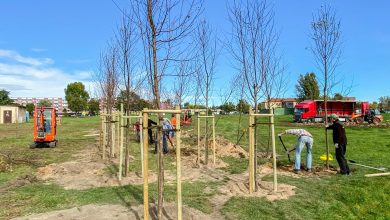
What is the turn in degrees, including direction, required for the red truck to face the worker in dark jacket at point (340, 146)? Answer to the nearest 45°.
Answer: approximately 45° to its left

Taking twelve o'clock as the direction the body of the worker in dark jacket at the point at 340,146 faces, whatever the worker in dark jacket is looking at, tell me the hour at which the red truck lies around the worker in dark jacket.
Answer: The red truck is roughly at 3 o'clock from the worker in dark jacket.

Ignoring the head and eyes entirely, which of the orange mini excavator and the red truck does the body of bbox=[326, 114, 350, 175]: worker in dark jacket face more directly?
the orange mini excavator

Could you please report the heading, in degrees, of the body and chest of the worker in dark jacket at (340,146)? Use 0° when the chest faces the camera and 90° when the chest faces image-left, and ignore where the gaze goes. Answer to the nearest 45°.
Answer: approximately 90°

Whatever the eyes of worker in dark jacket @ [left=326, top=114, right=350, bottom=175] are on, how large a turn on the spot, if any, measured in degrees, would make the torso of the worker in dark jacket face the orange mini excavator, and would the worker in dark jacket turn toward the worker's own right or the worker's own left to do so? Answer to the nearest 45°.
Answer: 0° — they already face it
